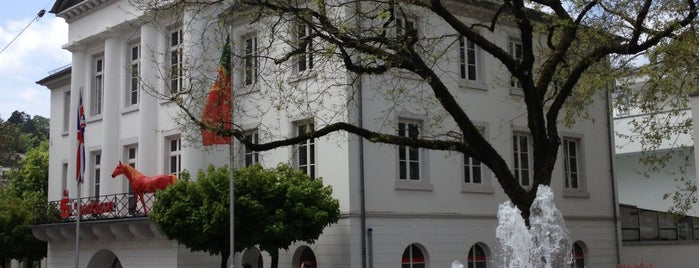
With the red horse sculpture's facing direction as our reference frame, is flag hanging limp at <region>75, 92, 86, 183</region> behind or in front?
in front

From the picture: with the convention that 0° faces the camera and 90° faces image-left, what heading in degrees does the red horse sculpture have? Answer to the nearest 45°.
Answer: approximately 90°

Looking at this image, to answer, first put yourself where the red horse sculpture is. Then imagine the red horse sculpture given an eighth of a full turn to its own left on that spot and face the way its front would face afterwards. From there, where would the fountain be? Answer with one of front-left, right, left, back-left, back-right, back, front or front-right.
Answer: left

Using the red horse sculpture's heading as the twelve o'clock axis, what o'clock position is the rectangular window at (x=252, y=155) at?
The rectangular window is roughly at 6 o'clock from the red horse sculpture.

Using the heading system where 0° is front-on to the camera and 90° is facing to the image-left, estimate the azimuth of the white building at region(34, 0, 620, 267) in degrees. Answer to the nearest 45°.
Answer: approximately 45°
